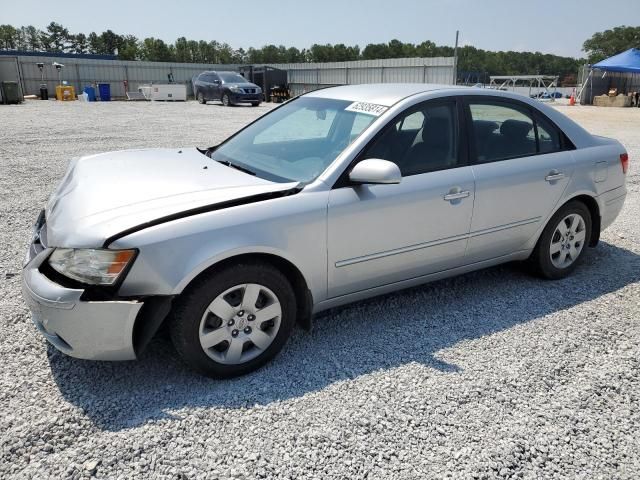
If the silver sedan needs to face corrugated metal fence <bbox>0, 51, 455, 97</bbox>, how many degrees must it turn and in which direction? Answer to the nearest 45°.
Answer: approximately 135° to its right

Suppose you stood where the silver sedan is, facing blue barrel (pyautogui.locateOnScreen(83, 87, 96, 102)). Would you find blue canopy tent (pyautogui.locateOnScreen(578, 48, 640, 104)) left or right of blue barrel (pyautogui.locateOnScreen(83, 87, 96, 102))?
right

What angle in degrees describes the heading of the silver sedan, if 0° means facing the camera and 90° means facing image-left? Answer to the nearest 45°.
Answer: approximately 45°

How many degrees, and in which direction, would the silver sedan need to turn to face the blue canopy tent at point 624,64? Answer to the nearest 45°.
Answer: approximately 180°

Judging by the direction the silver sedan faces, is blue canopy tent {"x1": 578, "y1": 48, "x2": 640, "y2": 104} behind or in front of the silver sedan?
behind

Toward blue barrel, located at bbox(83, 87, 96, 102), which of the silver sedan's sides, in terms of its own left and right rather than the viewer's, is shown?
right
